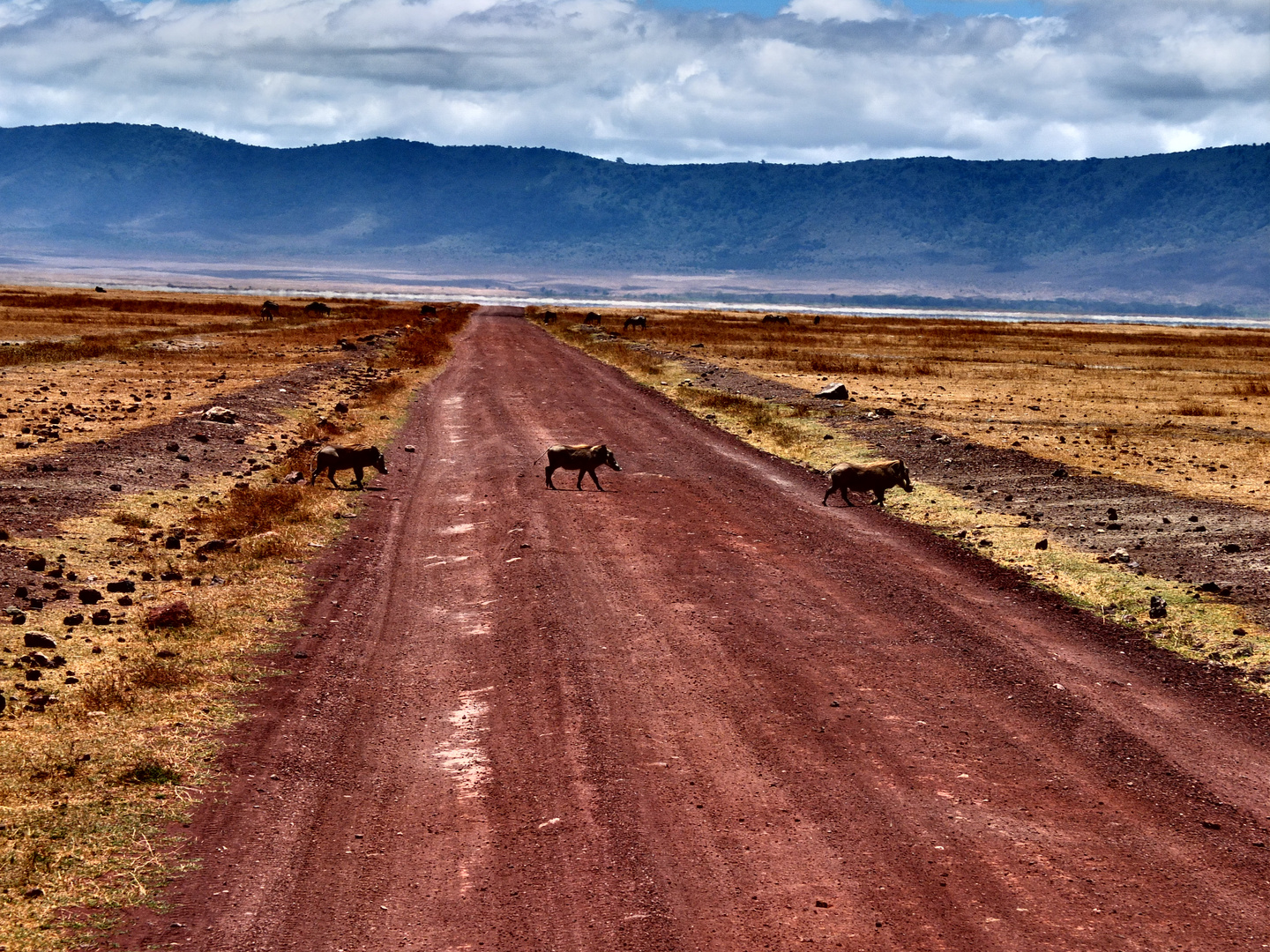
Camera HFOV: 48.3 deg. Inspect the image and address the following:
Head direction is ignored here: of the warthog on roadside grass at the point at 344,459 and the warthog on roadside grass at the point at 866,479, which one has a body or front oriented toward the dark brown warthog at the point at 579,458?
the warthog on roadside grass at the point at 344,459

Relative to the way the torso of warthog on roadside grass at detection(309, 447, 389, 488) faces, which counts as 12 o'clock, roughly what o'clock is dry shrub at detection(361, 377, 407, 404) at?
The dry shrub is roughly at 9 o'clock from the warthog on roadside grass.

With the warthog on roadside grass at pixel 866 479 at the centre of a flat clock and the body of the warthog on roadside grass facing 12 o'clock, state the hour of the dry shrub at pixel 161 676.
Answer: The dry shrub is roughly at 4 o'clock from the warthog on roadside grass.

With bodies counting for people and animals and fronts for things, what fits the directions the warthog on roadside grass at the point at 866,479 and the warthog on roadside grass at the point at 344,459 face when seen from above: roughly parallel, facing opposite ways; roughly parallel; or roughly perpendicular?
roughly parallel

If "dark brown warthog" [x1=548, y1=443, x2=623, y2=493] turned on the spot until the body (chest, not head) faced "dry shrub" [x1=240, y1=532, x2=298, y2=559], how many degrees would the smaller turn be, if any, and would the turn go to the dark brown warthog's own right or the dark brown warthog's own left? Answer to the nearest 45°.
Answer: approximately 135° to the dark brown warthog's own right

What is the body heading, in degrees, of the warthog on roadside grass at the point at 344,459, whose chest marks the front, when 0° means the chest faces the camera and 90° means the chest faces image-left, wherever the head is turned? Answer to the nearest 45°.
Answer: approximately 270°

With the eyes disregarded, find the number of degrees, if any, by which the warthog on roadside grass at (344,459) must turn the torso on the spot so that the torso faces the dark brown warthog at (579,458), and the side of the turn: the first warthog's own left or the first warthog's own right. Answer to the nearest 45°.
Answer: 0° — it already faces it

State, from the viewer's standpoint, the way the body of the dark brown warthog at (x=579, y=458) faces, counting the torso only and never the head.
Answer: to the viewer's right

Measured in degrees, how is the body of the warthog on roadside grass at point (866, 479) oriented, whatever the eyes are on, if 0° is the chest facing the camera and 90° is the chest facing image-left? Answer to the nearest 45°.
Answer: approximately 270°

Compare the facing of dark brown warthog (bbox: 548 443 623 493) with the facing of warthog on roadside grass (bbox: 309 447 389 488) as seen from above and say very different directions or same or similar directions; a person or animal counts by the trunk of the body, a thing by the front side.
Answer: same or similar directions

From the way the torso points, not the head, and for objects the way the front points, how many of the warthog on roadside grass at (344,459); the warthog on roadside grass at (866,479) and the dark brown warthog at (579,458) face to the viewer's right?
3

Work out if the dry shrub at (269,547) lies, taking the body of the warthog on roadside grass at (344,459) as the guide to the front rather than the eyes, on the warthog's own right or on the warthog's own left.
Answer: on the warthog's own right

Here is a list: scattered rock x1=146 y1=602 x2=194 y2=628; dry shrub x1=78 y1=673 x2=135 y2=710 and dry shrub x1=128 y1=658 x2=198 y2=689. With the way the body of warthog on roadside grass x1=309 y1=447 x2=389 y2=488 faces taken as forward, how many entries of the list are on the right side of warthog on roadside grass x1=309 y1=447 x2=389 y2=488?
3

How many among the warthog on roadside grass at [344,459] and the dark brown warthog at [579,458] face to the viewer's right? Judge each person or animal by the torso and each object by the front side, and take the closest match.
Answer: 2
